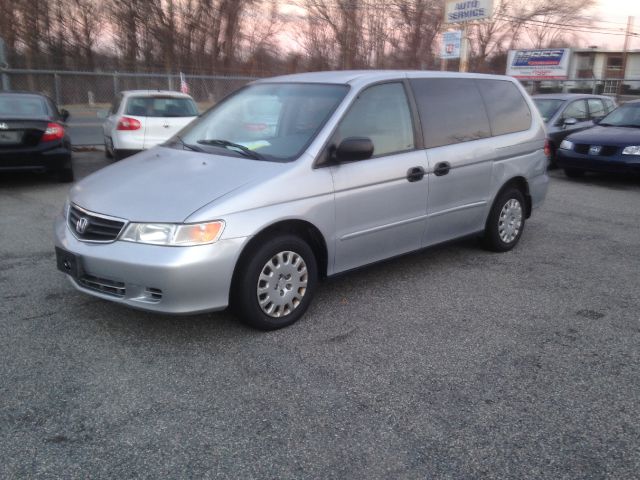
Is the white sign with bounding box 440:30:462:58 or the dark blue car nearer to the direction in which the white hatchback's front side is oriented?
the white sign

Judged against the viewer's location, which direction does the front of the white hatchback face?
facing away from the viewer

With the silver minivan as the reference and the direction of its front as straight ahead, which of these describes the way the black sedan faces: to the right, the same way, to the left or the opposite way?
to the right

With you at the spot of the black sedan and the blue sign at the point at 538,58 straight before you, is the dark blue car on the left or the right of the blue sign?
right

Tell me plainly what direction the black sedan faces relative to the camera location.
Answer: facing away from the viewer

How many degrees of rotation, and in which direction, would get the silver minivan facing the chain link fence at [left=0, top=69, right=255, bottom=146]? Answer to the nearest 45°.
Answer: approximately 90° to its right

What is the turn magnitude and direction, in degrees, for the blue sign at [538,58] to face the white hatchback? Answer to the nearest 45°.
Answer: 0° — it already faces it

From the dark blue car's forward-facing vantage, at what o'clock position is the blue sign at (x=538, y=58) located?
The blue sign is roughly at 4 o'clock from the dark blue car.

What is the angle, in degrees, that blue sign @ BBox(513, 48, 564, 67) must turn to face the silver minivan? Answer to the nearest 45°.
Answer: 0° — it already faces it

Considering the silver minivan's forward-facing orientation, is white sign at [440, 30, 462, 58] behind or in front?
behind

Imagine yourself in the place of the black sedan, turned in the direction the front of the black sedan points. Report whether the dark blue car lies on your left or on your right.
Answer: on your right

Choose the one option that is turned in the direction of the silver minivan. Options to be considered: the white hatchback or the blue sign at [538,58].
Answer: the blue sign

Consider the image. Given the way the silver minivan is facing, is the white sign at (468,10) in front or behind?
behind
